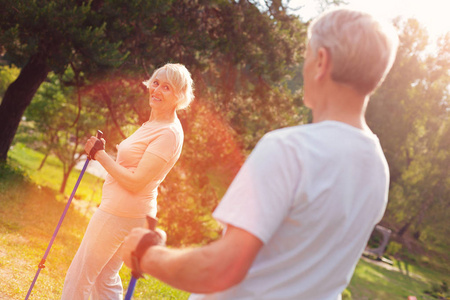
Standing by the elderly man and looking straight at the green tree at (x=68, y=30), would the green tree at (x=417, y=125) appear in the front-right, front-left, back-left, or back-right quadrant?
front-right

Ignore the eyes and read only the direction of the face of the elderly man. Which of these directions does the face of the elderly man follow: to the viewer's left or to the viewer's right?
to the viewer's left

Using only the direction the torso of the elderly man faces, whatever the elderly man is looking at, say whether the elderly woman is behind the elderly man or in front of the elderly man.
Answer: in front

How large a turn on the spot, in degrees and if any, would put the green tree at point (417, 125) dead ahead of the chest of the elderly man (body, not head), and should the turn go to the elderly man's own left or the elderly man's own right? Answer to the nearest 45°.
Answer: approximately 45° to the elderly man's own right

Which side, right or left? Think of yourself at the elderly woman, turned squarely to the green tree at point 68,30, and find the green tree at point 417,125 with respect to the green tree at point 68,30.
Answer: right

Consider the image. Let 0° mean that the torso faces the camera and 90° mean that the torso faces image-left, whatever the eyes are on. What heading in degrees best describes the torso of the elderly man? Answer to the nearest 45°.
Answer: approximately 135°
